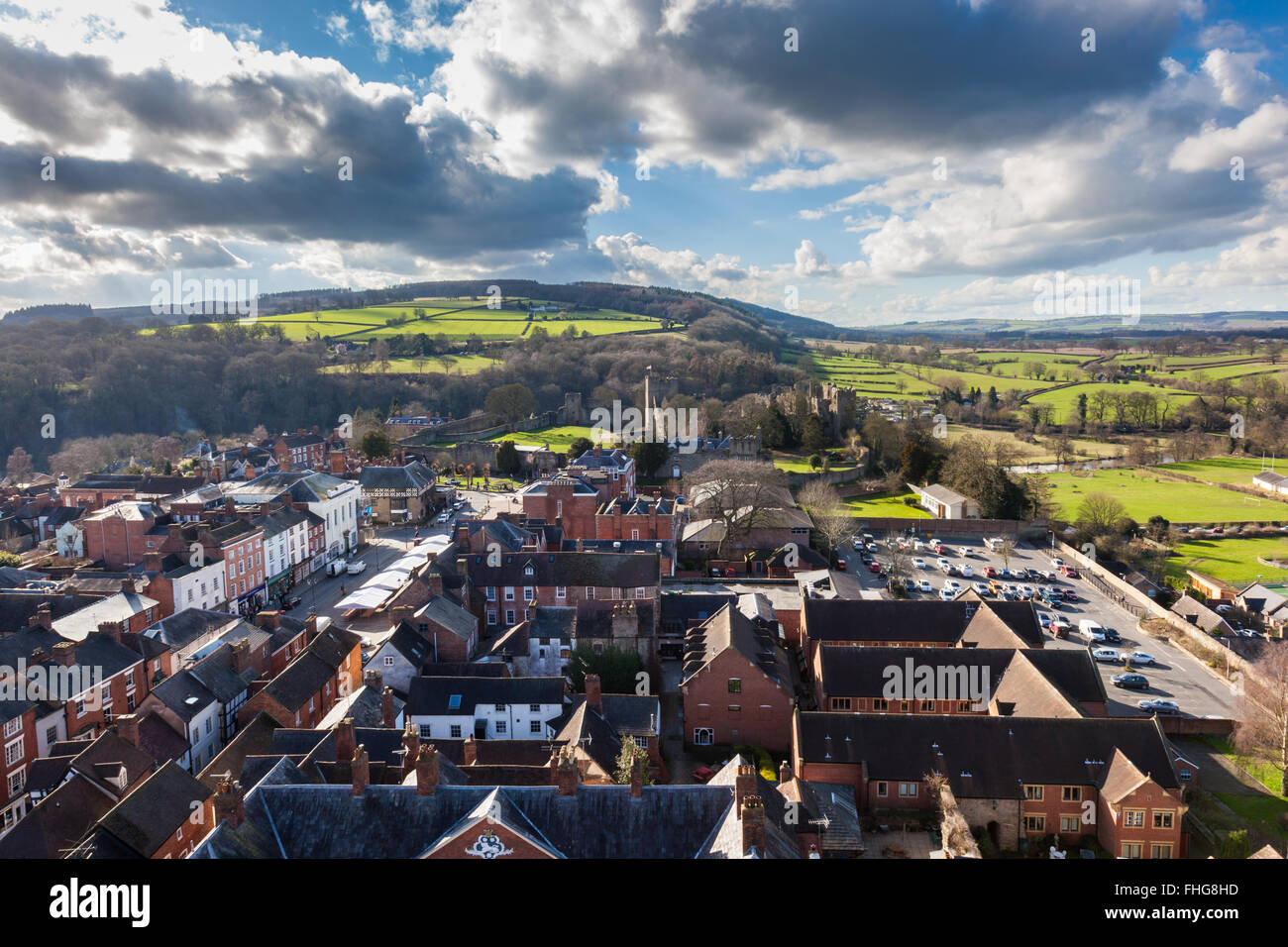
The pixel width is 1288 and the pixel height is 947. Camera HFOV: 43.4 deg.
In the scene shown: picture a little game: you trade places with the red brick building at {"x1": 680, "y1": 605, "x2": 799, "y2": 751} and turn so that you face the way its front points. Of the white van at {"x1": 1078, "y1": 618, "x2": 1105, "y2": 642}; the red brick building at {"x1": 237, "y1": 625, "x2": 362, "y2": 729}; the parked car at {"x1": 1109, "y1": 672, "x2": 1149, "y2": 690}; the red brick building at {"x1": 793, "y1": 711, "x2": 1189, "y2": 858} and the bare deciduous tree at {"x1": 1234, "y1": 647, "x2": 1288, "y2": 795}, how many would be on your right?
1

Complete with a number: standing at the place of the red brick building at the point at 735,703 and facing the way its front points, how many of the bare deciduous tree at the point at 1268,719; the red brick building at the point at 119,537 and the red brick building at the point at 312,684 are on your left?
1

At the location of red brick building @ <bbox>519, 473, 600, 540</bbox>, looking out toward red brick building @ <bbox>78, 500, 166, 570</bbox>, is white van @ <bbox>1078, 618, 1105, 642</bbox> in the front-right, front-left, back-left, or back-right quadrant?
back-left

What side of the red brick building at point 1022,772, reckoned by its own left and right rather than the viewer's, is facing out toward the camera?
front

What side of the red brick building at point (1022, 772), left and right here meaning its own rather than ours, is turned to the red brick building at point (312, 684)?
right

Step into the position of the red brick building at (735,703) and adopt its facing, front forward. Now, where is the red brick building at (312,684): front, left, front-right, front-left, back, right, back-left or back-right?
right

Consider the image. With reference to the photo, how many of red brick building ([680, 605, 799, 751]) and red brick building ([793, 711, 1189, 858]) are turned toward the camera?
2

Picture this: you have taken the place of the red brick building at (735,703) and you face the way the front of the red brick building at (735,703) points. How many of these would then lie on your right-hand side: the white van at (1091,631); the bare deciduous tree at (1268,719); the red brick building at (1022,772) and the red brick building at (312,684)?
1

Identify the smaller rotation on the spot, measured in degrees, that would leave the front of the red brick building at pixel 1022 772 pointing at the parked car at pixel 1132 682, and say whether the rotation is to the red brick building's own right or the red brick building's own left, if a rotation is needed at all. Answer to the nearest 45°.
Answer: approximately 180°

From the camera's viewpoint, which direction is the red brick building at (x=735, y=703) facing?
toward the camera

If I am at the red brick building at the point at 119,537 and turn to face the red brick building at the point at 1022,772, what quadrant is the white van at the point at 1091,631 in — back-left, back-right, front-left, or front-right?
front-left

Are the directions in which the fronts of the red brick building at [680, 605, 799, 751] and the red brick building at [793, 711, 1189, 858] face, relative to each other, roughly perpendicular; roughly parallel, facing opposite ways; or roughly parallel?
roughly parallel
